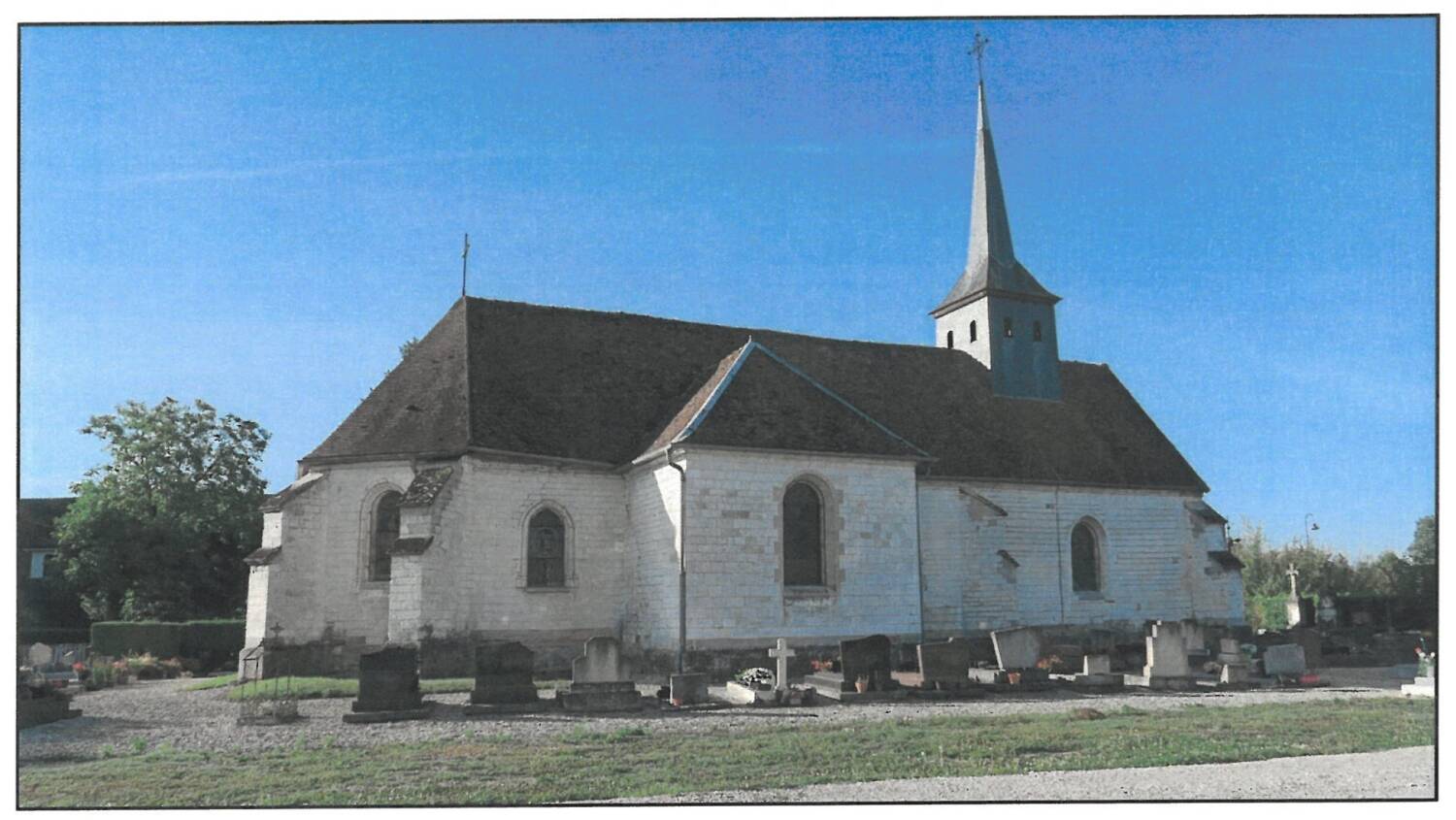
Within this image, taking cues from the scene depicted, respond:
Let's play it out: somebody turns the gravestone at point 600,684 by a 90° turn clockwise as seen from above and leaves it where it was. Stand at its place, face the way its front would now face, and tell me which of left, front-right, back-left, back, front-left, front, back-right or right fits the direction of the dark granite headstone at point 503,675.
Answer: front

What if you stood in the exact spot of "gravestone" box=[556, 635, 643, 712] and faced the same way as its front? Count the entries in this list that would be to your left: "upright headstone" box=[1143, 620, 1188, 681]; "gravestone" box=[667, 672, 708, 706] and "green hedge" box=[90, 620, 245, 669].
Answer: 2

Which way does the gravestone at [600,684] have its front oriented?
toward the camera

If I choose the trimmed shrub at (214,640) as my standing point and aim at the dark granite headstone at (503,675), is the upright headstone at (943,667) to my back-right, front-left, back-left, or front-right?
front-left

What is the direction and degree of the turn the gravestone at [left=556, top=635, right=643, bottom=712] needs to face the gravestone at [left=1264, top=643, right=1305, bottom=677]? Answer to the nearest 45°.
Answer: approximately 90° to its left

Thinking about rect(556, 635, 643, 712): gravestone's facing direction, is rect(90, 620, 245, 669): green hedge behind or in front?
behind

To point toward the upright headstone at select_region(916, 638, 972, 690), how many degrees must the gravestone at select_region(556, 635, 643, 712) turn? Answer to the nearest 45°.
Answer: approximately 90° to its left
